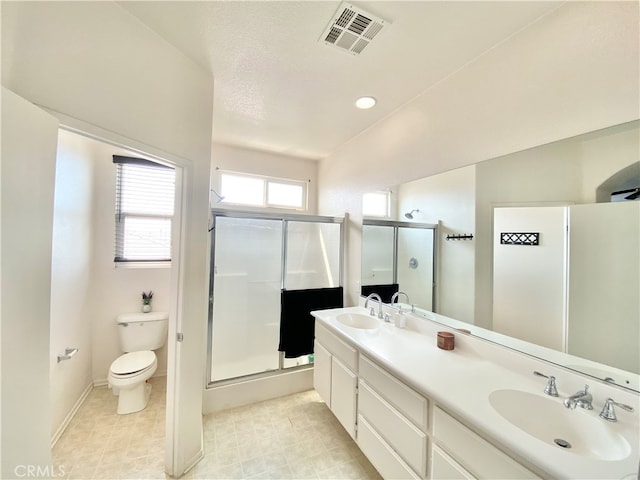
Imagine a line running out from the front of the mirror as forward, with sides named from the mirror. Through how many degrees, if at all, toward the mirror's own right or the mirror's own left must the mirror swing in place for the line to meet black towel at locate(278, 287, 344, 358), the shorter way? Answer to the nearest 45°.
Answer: approximately 45° to the mirror's own right

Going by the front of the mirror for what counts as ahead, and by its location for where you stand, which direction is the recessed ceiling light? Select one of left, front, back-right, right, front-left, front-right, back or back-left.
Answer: front-right

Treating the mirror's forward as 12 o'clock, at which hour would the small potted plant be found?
The small potted plant is roughly at 1 o'clock from the mirror.

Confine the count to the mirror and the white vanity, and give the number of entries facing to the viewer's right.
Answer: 0

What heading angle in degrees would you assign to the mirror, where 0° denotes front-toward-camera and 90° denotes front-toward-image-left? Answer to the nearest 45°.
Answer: approximately 45°
